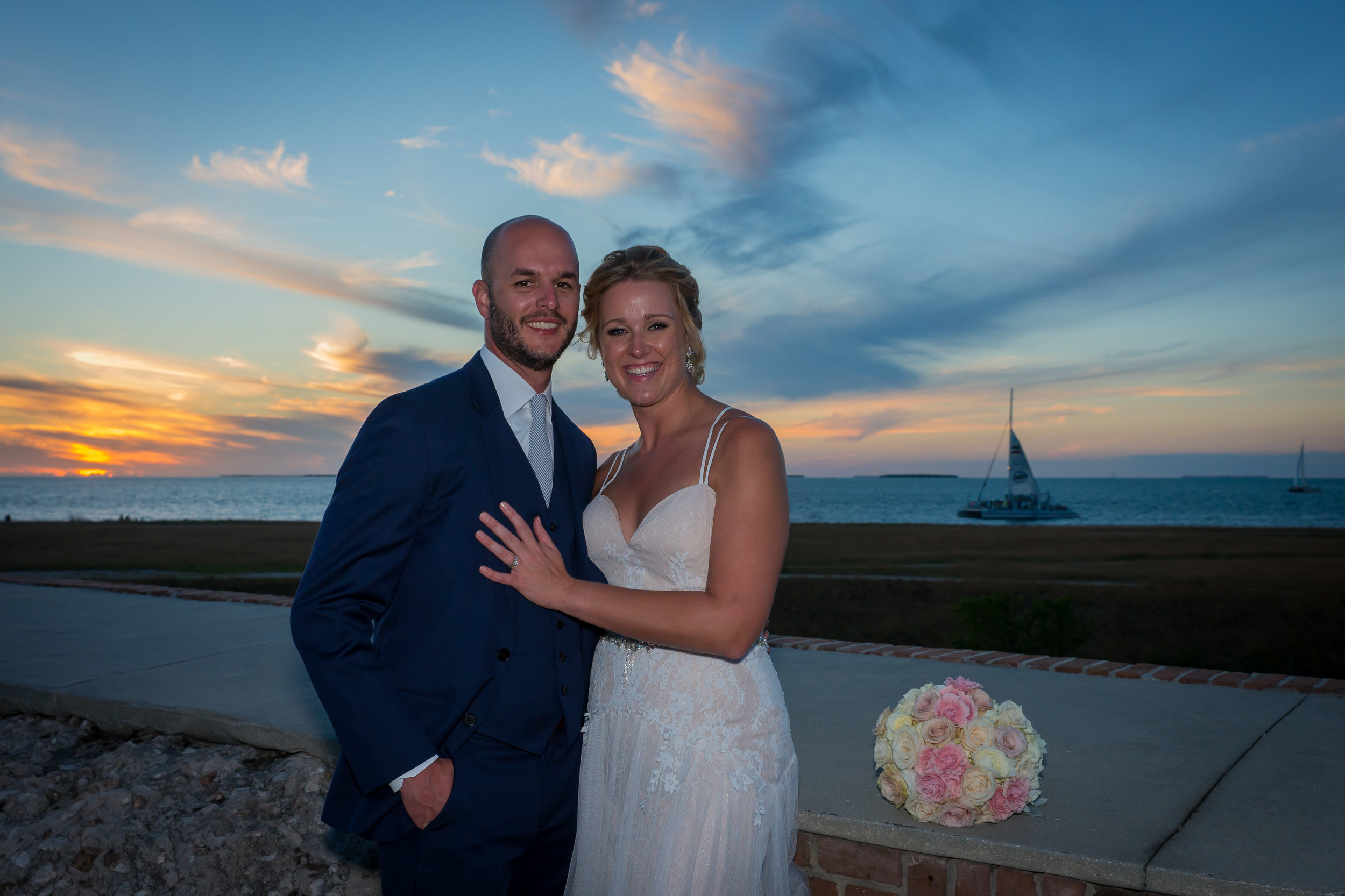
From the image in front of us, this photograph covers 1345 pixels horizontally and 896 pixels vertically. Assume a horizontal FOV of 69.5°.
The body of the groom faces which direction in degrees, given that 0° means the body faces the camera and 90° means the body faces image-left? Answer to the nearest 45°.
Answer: approximately 315°

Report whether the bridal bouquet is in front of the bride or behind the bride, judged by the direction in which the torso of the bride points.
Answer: behind

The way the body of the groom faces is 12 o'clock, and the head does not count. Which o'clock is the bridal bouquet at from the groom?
The bridal bouquet is roughly at 10 o'clock from the groom.

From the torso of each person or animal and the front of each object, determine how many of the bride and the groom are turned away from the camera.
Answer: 0

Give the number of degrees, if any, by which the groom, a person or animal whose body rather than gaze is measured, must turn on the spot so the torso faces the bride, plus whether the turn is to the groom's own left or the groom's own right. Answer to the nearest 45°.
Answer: approximately 45° to the groom's own left

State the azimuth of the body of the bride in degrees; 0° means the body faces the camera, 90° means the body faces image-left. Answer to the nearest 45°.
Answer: approximately 45°

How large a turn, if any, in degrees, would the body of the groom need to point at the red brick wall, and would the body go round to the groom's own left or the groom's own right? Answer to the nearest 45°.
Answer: approximately 45° to the groom's own left
